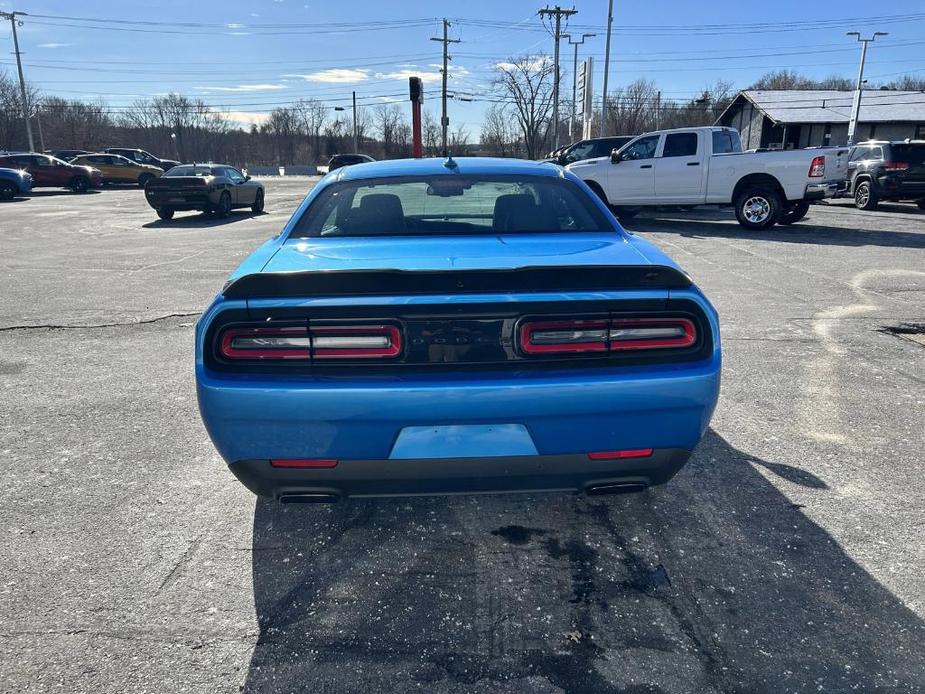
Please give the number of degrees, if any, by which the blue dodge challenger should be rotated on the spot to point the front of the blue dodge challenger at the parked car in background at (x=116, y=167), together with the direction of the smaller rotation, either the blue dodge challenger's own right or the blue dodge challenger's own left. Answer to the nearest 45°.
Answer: approximately 45° to the blue dodge challenger's own left

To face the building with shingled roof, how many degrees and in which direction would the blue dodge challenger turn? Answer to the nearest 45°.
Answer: approximately 45° to its right

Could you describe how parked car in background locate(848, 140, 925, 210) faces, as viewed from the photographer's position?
facing away from the viewer and to the left of the viewer

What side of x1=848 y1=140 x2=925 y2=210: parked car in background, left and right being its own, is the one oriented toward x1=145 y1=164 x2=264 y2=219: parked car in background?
left

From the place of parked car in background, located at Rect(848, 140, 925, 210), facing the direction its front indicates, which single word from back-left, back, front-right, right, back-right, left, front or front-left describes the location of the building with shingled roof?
front-right

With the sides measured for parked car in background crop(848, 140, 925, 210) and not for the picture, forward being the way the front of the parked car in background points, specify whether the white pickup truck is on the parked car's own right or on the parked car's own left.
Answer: on the parked car's own left

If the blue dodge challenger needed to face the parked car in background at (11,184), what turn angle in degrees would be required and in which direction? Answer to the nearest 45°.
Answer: approximately 45° to its left

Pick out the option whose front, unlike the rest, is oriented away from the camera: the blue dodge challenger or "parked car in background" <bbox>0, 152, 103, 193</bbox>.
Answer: the blue dodge challenger

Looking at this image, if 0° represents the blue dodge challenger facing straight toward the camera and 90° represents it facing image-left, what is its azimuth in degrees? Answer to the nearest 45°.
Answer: approximately 180°
